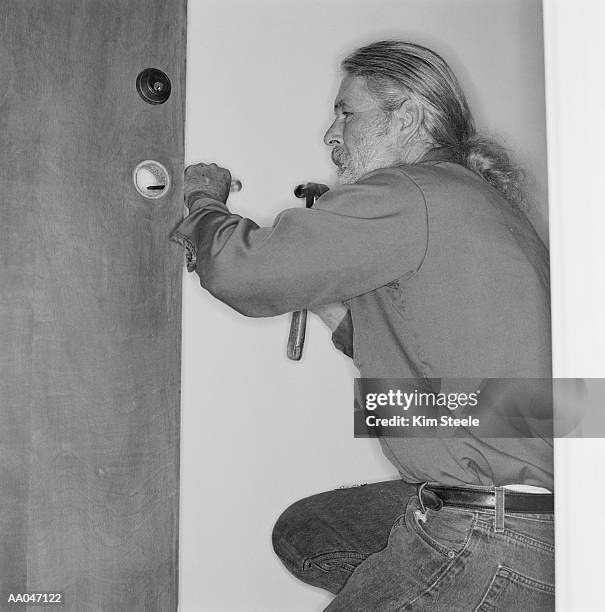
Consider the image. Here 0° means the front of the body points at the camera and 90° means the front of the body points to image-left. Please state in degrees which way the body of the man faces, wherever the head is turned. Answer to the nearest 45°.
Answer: approximately 90°

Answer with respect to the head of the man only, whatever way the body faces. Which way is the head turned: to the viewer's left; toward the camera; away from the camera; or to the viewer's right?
to the viewer's left
